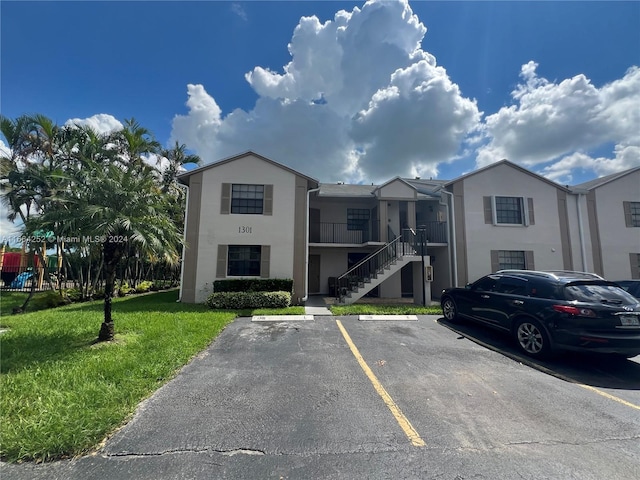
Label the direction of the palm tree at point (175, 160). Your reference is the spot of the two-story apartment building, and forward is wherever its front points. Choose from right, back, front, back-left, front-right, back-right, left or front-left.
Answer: right

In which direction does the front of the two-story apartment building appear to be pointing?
toward the camera

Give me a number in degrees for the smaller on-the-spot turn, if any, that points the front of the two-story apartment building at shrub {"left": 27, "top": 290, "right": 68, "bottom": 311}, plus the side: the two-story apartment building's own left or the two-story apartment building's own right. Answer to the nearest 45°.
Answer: approximately 45° to the two-story apartment building's own right

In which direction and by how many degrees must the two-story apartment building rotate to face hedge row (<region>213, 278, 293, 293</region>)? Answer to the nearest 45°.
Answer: approximately 45° to its right

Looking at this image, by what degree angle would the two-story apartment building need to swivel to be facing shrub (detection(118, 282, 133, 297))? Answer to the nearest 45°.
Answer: approximately 90° to its right

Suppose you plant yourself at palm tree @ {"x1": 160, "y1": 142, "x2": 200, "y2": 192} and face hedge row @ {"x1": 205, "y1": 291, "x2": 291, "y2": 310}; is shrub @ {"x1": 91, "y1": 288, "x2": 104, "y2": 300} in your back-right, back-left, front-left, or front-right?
front-right

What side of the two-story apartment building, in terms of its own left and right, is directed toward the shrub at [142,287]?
right

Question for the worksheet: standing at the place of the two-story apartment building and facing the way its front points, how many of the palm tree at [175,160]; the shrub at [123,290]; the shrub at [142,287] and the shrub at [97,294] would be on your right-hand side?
4

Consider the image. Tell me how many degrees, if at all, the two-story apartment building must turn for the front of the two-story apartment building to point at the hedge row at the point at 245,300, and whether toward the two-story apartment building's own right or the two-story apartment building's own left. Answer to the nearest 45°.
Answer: approximately 45° to the two-story apartment building's own right

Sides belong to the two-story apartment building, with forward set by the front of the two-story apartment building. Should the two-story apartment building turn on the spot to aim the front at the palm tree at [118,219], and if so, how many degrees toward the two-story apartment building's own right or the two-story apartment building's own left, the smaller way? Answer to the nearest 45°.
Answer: approximately 45° to the two-story apartment building's own right

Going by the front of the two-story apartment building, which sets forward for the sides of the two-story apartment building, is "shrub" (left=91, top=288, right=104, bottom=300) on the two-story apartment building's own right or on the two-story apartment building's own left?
on the two-story apartment building's own right
